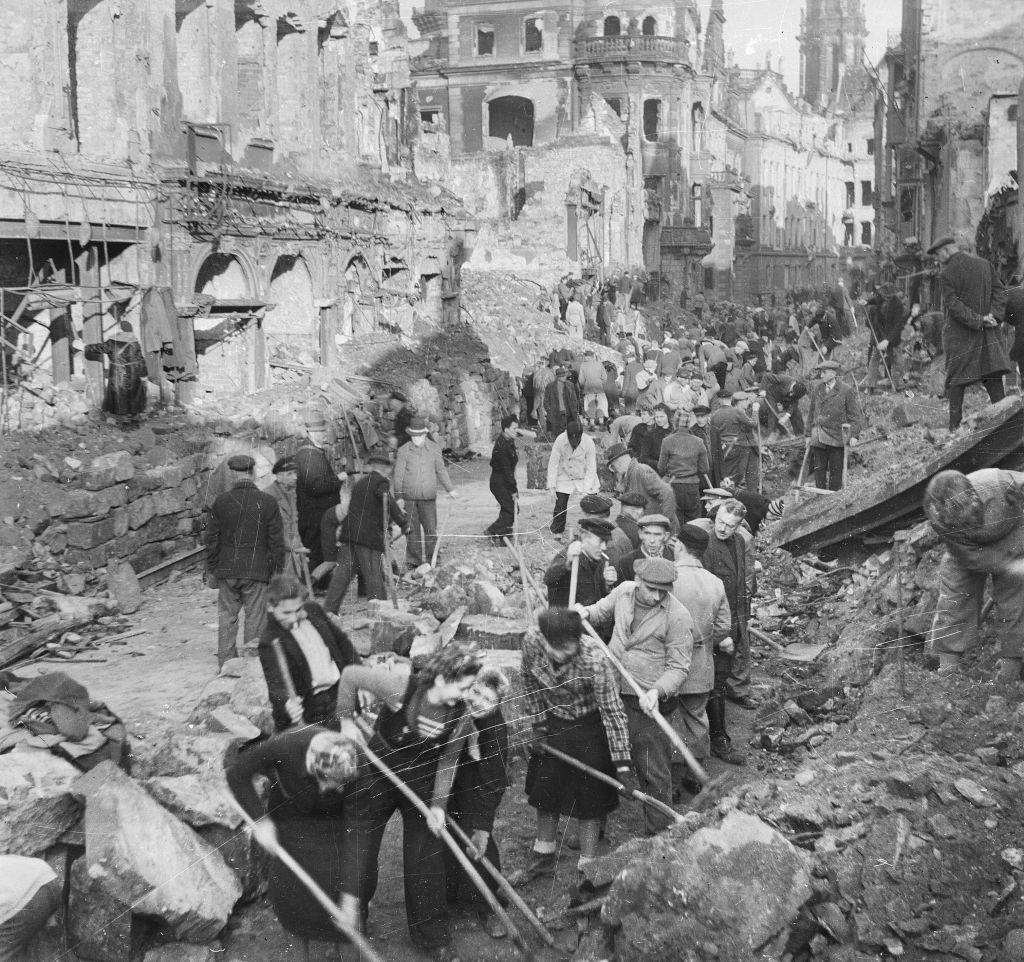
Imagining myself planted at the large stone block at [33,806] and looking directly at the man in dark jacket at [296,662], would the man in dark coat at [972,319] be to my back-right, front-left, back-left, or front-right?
front-right

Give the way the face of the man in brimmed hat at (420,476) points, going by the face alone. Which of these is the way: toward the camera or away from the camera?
toward the camera

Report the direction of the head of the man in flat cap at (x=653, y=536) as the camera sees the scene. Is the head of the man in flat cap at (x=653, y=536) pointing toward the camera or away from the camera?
toward the camera

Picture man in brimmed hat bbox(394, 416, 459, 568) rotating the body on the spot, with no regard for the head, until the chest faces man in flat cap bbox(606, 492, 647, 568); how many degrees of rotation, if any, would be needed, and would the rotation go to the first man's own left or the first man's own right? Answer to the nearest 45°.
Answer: approximately 45° to the first man's own left

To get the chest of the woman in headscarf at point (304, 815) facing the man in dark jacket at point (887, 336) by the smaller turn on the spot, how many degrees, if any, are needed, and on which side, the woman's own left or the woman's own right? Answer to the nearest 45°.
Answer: approximately 90° to the woman's own left

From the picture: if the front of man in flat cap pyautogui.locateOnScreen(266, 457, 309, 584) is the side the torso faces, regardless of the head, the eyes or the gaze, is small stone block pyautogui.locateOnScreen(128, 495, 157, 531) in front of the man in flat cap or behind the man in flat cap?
behind

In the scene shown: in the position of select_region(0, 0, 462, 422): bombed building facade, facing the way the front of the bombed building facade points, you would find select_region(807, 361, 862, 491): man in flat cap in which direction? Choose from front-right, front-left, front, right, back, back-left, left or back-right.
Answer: front

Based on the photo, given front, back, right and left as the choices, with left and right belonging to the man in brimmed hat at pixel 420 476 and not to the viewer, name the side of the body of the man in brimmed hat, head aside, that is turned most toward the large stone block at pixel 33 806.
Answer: front

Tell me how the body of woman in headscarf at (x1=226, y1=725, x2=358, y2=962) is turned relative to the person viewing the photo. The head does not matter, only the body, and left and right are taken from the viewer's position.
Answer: facing the viewer and to the right of the viewer

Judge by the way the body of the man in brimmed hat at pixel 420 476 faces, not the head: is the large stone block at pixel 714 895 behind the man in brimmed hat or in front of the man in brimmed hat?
in front

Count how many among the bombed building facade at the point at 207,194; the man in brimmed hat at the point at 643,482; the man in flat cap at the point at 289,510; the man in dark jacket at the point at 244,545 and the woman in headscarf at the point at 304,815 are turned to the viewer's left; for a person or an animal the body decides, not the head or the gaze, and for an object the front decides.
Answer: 1

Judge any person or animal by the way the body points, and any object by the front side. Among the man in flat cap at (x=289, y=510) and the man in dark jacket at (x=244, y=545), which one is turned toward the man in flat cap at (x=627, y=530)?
the man in flat cap at (x=289, y=510)

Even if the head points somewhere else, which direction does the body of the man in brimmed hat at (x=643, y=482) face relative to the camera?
to the viewer's left

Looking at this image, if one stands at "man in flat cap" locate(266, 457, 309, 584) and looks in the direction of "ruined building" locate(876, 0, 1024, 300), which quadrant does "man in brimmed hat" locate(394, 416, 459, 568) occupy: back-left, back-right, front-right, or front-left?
front-right

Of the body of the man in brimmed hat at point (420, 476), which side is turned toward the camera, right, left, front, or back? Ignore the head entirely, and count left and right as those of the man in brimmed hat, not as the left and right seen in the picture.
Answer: front

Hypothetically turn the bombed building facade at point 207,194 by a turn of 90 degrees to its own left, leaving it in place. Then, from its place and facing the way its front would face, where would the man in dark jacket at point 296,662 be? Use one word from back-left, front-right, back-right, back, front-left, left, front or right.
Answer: back-right

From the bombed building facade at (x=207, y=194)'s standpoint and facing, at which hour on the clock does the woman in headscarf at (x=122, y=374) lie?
The woman in headscarf is roughly at 2 o'clock from the bombed building facade.
